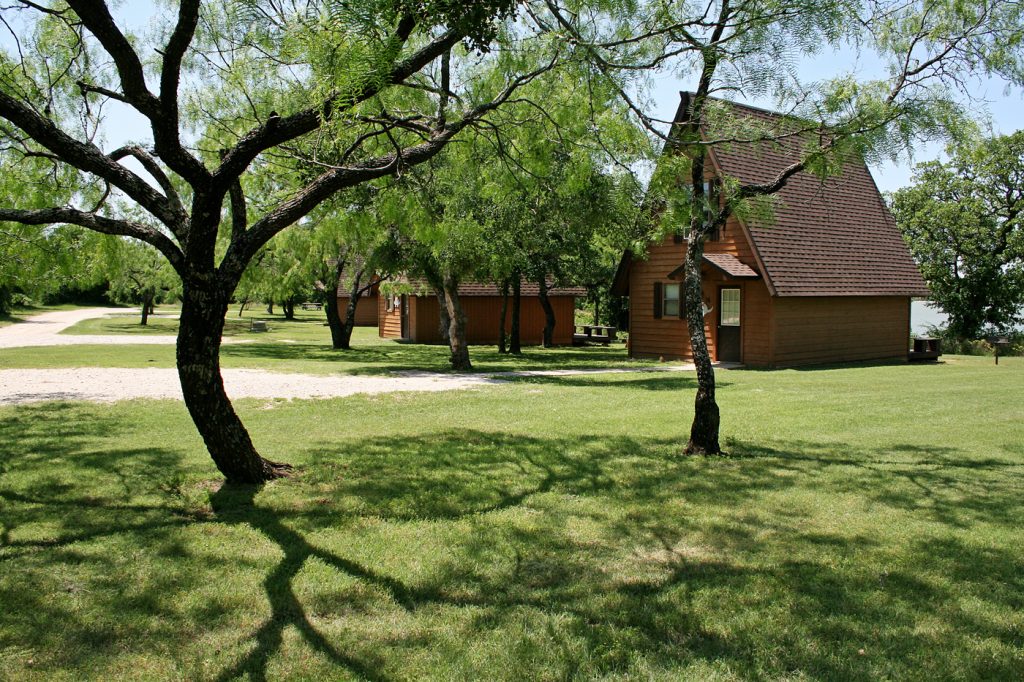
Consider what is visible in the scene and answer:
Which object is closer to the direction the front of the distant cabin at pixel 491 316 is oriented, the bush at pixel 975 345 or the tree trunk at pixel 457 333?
the tree trunk

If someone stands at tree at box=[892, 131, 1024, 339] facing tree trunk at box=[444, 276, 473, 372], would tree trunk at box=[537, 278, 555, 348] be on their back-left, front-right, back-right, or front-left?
front-right

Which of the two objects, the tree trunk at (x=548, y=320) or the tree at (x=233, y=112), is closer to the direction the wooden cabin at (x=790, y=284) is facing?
the tree

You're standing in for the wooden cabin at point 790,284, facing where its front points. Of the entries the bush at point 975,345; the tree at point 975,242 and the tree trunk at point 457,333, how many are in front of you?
1

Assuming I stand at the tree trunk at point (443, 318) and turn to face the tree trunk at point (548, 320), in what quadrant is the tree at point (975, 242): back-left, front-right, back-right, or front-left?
front-right

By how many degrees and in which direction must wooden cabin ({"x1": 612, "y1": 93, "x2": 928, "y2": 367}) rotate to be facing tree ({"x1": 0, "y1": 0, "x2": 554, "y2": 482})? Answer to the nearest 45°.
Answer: approximately 45° to its left

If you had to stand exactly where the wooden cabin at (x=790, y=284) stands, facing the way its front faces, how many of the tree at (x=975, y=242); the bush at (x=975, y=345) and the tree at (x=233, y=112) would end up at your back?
2

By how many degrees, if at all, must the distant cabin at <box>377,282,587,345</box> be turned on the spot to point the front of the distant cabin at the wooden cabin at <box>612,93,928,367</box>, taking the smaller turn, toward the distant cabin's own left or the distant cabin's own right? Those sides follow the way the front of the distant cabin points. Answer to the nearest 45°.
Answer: approximately 135° to the distant cabin's own left

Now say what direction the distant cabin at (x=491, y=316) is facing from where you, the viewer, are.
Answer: facing to the left of the viewer

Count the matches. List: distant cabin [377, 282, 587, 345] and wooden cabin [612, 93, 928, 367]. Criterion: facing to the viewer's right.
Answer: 0

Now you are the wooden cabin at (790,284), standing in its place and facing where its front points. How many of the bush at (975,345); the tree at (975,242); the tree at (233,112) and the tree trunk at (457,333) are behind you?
2

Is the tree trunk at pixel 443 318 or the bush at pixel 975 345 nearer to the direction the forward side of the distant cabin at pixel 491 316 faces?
the tree trunk
